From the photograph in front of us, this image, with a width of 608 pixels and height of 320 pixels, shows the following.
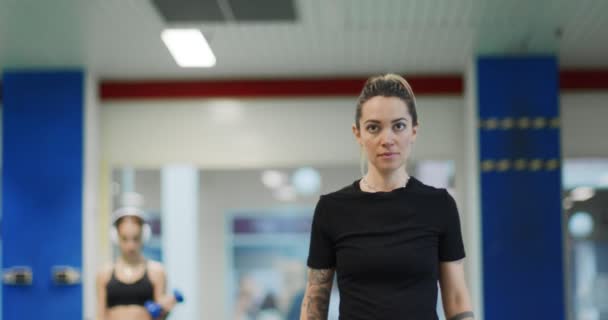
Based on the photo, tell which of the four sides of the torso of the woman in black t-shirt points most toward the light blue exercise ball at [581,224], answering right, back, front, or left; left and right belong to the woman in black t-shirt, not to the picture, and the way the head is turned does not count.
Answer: back

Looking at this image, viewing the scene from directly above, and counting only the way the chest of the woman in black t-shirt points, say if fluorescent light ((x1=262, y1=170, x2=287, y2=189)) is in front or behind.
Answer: behind

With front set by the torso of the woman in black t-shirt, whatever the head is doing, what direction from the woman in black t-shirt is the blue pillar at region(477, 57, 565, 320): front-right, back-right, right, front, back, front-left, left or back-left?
back

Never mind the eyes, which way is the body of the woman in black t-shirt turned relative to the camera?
toward the camera

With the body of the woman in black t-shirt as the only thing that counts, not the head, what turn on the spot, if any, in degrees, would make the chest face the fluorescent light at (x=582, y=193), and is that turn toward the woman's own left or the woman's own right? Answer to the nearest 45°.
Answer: approximately 180°

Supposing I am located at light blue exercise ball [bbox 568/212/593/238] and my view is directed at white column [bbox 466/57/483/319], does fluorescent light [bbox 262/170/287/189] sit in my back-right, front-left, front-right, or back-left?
front-right

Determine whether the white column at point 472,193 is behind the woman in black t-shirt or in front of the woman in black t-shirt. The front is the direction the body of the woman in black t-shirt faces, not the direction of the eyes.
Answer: behind
